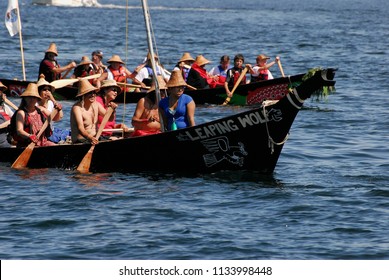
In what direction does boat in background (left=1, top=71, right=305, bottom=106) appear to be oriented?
to the viewer's right

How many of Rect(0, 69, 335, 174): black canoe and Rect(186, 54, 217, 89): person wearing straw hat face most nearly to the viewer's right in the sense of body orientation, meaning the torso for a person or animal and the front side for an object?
2

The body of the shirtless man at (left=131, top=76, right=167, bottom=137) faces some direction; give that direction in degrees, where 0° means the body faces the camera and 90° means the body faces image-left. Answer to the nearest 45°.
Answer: approximately 315°

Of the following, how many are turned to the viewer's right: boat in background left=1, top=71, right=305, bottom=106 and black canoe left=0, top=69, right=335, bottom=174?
2

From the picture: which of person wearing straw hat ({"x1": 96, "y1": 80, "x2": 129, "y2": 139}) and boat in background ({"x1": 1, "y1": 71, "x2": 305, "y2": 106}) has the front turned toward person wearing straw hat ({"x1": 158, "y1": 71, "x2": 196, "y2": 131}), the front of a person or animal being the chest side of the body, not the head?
person wearing straw hat ({"x1": 96, "y1": 80, "x2": 129, "y2": 139})

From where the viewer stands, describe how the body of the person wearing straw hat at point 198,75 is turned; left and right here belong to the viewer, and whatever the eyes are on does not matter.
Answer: facing to the right of the viewer

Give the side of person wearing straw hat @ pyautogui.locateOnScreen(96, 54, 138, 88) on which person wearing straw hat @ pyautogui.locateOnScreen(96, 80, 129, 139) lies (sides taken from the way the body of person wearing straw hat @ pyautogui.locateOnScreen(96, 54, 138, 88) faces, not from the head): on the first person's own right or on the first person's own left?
on the first person's own right

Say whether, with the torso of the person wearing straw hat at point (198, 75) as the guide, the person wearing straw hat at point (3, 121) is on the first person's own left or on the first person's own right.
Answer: on the first person's own right

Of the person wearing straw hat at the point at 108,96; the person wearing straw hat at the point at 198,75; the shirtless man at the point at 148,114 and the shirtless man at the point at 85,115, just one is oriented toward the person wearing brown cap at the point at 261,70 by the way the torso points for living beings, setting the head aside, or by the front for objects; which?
the person wearing straw hat at the point at 198,75

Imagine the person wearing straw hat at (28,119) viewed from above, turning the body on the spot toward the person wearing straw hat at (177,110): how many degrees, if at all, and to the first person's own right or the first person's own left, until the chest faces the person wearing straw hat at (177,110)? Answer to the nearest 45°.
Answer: approximately 45° to the first person's own left

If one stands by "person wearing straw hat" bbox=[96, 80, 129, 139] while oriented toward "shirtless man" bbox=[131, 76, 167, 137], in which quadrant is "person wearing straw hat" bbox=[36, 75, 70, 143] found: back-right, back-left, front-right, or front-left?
back-right
